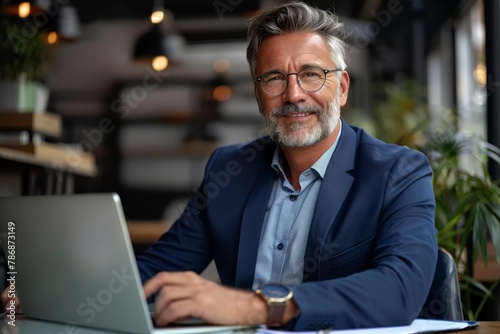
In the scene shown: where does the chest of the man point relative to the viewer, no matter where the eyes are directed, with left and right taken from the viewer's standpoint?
facing the viewer and to the left of the viewer

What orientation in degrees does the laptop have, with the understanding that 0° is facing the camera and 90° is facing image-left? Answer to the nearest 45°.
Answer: approximately 225°

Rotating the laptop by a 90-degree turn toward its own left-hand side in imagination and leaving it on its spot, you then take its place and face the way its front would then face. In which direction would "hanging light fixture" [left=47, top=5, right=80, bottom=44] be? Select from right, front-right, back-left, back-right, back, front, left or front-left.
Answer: front-right

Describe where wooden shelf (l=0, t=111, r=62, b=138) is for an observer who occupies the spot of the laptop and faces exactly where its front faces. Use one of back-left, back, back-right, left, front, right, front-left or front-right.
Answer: front-left

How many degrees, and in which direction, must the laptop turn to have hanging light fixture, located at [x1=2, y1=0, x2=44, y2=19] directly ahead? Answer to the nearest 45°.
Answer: approximately 45° to its left

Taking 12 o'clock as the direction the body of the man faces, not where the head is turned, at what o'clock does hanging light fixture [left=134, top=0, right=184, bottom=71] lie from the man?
The hanging light fixture is roughly at 4 o'clock from the man.

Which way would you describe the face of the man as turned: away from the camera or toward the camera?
toward the camera

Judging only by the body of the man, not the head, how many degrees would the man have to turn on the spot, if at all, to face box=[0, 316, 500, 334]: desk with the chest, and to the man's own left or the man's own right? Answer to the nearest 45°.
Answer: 0° — they already face it

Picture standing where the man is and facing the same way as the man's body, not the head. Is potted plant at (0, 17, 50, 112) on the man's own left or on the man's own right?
on the man's own right

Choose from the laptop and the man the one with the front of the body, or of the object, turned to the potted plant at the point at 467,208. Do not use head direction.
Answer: the laptop

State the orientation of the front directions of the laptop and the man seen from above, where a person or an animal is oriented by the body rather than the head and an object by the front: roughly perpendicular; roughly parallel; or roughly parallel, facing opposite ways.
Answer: roughly parallel, facing opposite ways

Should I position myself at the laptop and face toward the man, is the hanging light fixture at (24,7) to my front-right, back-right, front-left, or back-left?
front-left

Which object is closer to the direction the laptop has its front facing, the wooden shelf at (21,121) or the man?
the man
